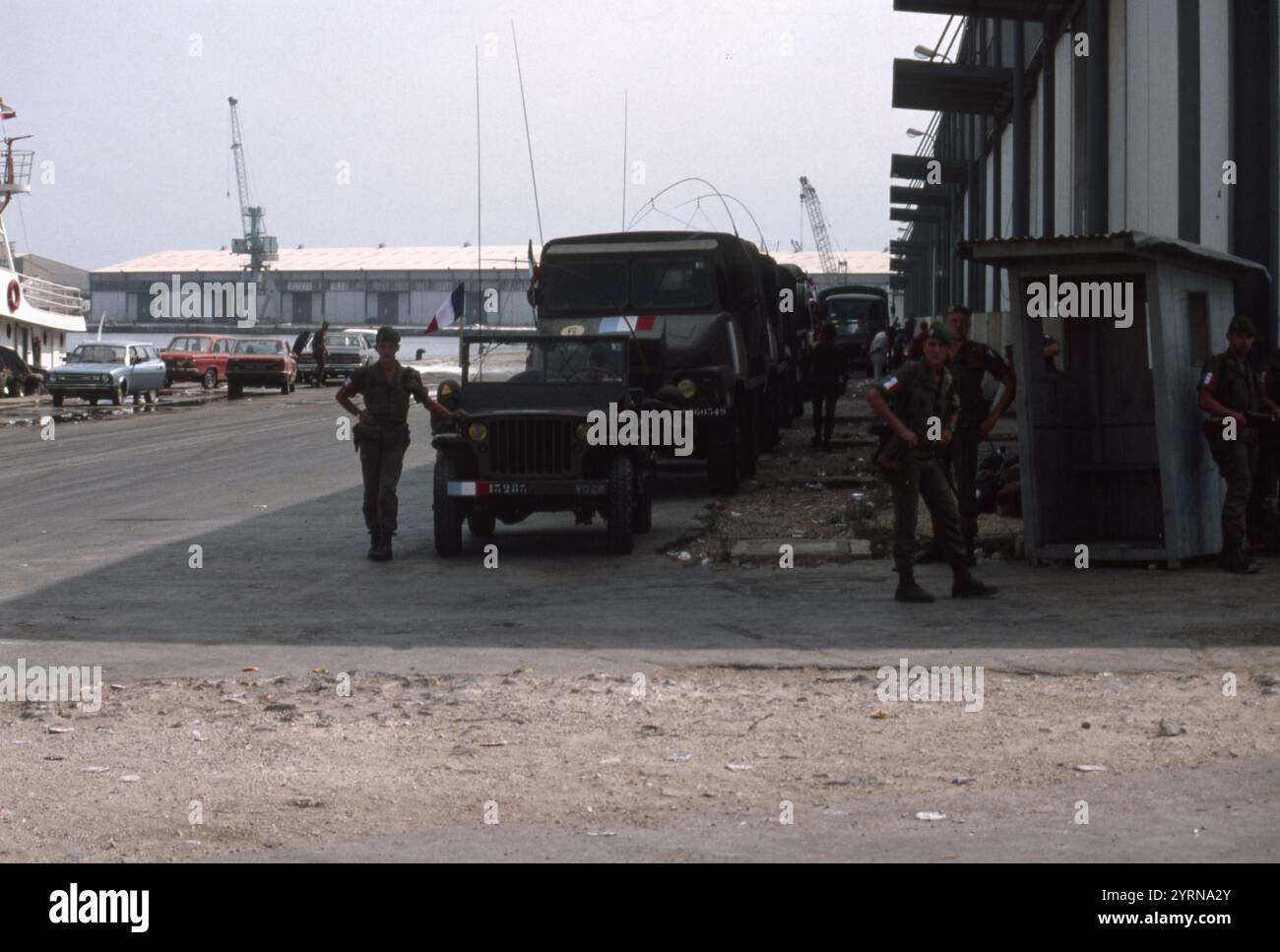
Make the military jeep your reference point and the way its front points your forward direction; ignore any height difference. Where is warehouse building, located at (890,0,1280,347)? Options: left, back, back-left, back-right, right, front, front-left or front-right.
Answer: back-left

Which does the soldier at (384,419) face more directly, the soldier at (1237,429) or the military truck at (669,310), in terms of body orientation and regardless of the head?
the soldier

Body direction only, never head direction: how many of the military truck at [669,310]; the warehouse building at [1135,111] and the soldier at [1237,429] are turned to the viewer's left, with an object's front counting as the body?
1

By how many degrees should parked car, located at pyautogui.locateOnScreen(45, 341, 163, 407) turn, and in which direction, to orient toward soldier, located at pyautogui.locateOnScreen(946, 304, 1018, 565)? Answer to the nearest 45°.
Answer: approximately 45° to its left

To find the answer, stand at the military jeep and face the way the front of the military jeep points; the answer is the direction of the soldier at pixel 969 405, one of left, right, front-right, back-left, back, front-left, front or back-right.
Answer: front-left

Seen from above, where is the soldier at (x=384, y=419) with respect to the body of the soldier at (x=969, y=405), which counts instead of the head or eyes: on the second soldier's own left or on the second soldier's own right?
on the second soldier's own right

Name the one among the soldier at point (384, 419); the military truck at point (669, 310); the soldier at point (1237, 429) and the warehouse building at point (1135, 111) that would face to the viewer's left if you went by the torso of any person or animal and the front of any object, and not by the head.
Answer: the warehouse building

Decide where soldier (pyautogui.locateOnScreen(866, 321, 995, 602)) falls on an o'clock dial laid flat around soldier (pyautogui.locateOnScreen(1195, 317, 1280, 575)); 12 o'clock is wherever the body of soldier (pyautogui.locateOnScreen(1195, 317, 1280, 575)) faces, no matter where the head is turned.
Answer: soldier (pyautogui.locateOnScreen(866, 321, 995, 602)) is roughly at 3 o'clock from soldier (pyautogui.locateOnScreen(1195, 317, 1280, 575)).

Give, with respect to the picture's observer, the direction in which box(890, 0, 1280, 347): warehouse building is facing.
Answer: facing to the left of the viewer

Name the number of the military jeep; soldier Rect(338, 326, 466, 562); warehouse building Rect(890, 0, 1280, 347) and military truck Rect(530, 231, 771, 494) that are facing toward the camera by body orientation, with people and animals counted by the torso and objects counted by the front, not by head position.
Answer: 3

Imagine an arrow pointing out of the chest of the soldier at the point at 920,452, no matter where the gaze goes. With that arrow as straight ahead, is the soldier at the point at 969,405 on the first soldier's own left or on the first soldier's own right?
on the first soldier's own left

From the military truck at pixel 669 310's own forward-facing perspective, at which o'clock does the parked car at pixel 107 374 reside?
The parked car is roughly at 5 o'clock from the military truck.

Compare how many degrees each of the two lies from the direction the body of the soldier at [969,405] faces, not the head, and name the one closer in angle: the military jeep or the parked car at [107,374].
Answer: the military jeep
